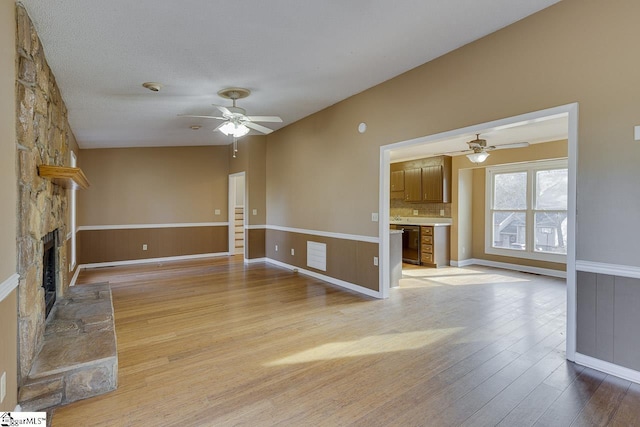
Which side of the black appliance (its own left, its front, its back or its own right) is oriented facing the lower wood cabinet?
left

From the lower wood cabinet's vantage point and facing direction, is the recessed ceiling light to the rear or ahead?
ahead

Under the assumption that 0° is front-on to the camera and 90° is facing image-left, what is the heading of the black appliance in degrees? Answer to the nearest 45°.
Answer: approximately 45°

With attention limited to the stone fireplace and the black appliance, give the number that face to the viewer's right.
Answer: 1

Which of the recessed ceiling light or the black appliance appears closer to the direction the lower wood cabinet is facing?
the recessed ceiling light

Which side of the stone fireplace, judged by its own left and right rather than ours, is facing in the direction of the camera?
right

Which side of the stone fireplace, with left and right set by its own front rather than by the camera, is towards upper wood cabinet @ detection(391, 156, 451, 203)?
front

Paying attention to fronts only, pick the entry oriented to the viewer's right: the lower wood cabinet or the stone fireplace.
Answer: the stone fireplace

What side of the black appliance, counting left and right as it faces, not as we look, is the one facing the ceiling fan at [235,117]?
front
